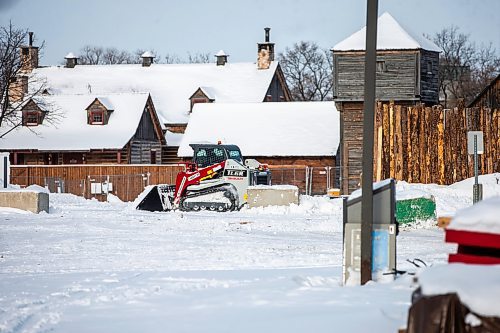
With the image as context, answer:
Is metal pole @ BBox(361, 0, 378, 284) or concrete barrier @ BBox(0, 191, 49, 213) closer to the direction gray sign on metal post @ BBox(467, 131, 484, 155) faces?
the metal pole

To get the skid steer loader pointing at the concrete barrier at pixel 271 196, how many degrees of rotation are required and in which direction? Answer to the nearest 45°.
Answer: approximately 180°

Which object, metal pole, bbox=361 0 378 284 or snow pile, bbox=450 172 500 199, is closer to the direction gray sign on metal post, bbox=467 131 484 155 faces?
the metal pole

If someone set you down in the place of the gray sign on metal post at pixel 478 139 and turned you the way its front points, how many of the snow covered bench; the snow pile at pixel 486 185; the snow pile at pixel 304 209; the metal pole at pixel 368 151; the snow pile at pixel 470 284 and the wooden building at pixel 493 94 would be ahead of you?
3

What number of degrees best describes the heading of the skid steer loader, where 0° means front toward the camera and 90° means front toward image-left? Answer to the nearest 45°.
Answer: approximately 90°

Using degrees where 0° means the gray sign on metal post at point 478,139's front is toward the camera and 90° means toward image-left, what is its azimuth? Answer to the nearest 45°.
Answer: approximately 180°

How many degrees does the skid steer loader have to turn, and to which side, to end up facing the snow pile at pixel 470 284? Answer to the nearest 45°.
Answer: approximately 90° to its left
